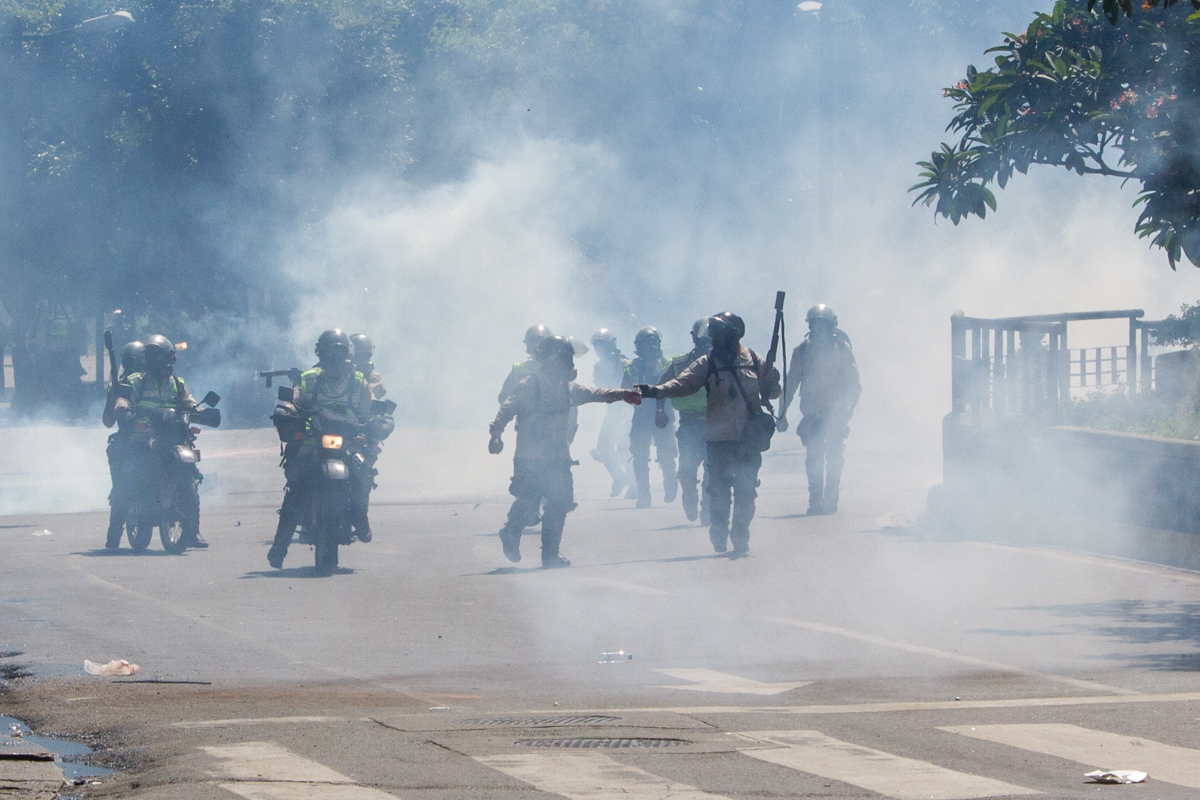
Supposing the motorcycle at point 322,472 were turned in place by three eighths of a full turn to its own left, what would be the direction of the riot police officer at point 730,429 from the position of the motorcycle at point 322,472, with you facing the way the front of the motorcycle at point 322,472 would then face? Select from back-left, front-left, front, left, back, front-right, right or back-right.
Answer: front-right

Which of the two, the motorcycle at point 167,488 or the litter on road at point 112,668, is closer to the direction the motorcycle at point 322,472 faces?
the litter on road

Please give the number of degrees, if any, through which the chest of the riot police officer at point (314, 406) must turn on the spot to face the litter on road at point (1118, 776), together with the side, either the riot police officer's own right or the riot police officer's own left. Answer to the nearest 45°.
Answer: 0° — they already face it

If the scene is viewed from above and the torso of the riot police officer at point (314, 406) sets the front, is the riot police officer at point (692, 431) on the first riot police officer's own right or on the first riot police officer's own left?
on the first riot police officer's own left

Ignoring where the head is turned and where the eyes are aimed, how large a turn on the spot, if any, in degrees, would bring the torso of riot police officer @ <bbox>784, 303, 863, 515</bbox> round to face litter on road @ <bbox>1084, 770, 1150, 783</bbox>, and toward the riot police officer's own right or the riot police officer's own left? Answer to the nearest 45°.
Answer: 0° — they already face it

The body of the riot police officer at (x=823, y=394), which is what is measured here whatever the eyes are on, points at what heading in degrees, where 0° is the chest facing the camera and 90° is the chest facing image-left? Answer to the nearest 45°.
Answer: approximately 0°

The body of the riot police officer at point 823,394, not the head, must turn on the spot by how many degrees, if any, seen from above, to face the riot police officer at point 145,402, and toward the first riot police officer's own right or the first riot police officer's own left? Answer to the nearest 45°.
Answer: approximately 90° to the first riot police officer's own right
